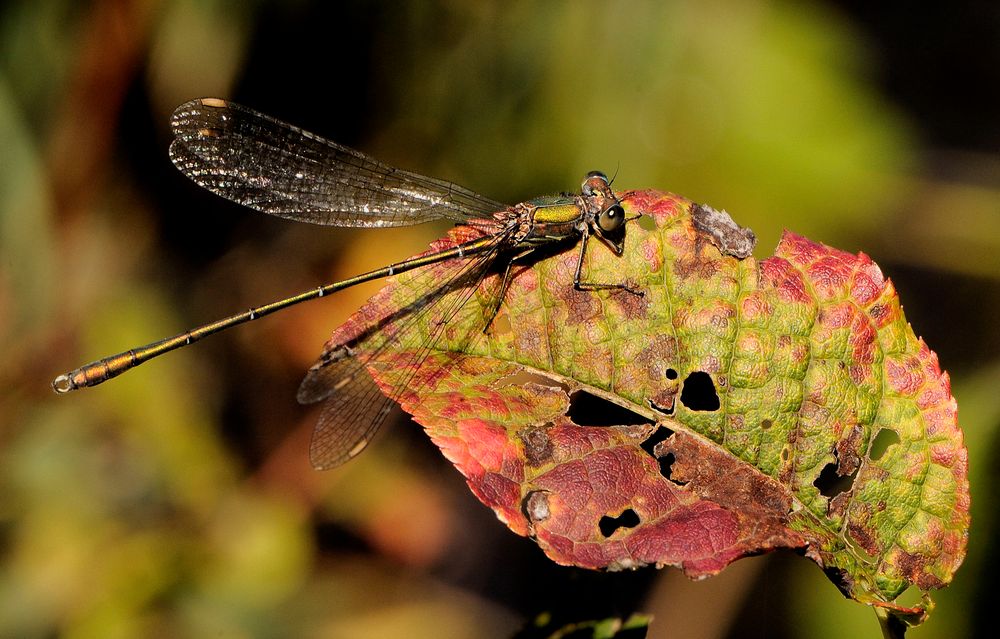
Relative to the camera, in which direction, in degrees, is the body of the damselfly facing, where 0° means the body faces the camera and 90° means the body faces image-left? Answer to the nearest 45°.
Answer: approximately 270°
